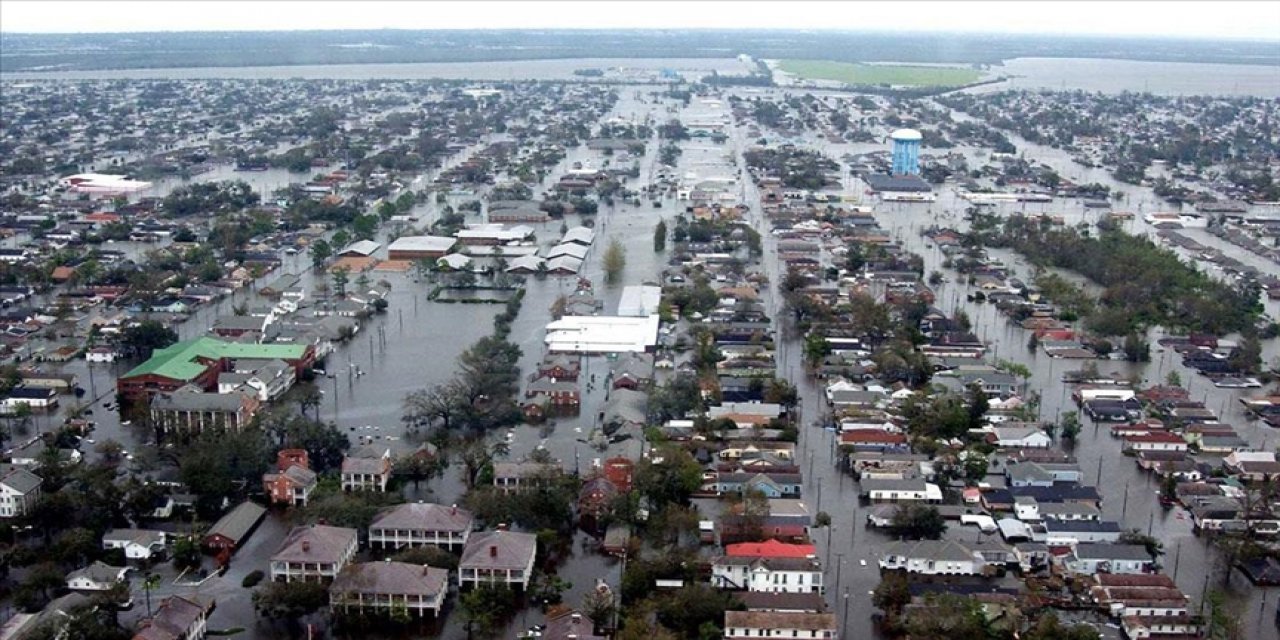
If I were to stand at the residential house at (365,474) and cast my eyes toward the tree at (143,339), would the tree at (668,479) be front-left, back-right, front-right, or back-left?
back-right

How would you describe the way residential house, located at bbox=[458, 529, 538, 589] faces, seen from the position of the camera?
facing the viewer

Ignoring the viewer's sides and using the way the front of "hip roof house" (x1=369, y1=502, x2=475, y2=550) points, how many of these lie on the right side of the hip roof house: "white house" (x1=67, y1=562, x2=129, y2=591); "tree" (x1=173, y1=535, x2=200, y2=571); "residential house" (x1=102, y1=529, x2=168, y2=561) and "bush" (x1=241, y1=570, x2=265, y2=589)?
4

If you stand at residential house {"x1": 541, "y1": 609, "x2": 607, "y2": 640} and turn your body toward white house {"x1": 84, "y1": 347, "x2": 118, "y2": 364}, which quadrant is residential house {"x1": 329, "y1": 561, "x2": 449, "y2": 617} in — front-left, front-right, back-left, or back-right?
front-left

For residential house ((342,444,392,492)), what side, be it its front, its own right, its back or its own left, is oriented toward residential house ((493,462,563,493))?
left

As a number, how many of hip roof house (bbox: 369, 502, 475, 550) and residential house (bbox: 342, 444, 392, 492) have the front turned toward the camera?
2

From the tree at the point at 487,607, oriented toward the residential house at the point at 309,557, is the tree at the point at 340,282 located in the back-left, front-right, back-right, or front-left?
front-right

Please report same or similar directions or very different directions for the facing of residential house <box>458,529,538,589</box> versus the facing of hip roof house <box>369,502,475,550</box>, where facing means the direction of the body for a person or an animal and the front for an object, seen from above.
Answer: same or similar directions

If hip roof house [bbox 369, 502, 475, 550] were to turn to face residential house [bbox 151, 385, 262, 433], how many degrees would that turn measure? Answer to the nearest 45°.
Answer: approximately 135° to its right

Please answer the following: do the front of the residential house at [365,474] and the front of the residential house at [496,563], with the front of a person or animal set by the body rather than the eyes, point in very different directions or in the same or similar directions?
same or similar directions

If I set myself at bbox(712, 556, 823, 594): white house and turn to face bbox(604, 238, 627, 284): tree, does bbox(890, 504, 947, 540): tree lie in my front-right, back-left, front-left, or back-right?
front-right

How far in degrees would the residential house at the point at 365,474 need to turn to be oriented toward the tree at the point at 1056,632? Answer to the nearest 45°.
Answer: approximately 45° to its left

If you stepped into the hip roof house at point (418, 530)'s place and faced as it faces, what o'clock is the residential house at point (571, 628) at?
The residential house is roughly at 11 o'clock from the hip roof house.

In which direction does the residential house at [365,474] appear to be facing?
toward the camera
